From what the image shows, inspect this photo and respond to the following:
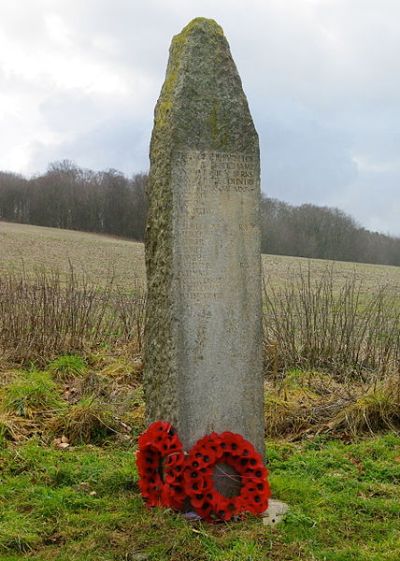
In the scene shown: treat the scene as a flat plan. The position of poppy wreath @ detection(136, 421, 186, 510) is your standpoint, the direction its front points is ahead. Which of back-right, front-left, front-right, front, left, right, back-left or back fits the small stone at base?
back-left

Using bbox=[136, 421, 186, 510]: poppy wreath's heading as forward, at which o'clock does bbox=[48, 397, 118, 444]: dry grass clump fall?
The dry grass clump is roughly at 4 o'clock from the poppy wreath.

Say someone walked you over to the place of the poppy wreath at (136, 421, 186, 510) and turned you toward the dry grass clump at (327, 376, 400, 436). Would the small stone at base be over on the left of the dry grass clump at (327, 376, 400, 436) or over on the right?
right

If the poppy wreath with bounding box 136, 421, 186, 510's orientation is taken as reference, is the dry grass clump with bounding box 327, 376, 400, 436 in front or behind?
behind

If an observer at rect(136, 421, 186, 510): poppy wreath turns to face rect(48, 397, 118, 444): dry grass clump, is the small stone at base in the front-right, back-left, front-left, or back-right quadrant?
back-right

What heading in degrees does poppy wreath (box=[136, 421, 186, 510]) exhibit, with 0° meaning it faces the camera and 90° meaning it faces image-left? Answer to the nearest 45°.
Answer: approximately 45°

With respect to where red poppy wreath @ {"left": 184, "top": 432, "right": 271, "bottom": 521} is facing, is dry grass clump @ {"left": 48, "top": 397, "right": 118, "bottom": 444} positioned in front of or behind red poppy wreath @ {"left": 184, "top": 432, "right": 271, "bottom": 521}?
behind

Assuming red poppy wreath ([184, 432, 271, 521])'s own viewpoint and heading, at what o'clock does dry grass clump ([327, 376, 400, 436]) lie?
The dry grass clump is roughly at 7 o'clock from the red poppy wreath.
